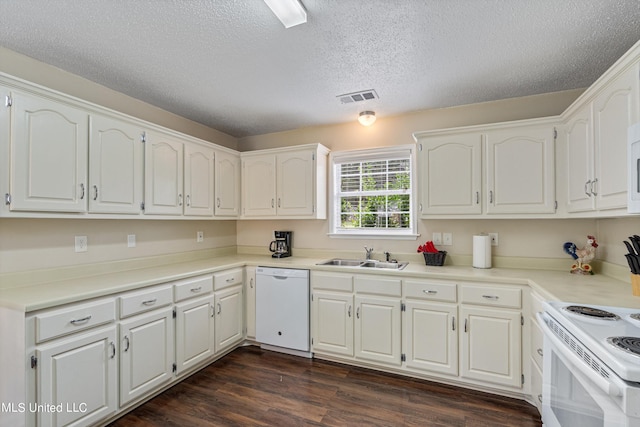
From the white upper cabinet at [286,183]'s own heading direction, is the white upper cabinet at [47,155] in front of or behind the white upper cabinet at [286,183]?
in front

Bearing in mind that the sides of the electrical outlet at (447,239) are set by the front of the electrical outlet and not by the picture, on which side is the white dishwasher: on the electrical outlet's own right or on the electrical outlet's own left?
on the electrical outlet's own right

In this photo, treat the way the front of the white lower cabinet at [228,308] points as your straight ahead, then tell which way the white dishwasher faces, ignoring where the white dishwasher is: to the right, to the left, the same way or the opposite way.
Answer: to the right

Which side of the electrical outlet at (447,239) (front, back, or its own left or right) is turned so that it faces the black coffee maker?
right

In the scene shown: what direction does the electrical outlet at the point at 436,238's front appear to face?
toward the camera

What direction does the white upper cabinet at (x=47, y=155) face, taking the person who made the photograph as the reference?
facing the viewer and to the right of the viewer

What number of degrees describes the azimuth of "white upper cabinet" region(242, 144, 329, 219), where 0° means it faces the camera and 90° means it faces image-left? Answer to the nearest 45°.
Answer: approximately 45°

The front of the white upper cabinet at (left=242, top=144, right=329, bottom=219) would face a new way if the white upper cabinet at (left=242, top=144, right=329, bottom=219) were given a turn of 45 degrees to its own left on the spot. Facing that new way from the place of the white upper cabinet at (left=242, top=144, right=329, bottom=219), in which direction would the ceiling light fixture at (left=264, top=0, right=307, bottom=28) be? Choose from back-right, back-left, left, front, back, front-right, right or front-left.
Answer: front

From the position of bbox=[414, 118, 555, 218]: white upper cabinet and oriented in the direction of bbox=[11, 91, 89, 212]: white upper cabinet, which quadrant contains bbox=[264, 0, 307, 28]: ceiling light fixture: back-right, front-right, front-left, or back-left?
front-left

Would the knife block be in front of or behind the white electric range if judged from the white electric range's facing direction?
behind

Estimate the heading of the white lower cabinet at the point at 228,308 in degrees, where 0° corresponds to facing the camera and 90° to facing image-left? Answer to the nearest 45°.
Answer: approximately 315°

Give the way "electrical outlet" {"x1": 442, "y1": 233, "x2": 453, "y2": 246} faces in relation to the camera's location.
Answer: facing the viewer

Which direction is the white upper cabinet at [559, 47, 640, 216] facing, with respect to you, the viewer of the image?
facing the viewer and to the left of the viewer
